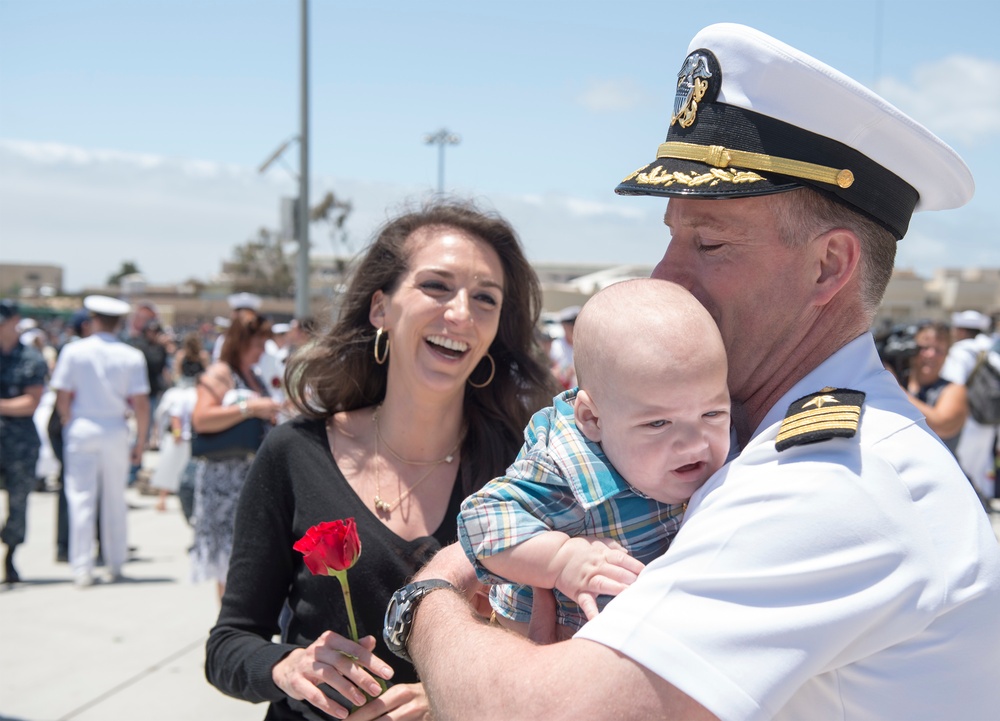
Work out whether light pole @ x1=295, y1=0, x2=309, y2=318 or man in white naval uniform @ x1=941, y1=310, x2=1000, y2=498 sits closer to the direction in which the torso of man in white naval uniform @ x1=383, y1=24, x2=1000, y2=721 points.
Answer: the light pole

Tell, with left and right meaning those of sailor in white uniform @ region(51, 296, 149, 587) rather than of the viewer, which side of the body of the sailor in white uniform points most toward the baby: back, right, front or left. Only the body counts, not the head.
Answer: back

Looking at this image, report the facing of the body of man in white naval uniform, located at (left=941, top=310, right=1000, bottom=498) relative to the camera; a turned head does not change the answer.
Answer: to the viewer's left

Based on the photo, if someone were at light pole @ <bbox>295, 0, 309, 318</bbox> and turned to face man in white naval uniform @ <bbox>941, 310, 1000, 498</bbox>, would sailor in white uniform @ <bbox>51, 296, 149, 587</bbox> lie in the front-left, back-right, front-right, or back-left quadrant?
front-right

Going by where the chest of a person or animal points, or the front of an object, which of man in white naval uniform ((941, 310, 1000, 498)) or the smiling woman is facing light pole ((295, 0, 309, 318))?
the man in white naval uniform

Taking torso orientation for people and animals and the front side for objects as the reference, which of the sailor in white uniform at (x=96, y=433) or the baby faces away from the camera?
the sailor in white uniform

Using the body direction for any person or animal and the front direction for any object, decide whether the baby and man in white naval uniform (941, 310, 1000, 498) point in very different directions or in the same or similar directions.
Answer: very different directions

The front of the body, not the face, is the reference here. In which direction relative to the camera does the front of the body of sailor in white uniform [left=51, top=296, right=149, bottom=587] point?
away from the camera

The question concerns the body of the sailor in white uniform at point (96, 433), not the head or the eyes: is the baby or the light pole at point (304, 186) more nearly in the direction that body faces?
the light pole

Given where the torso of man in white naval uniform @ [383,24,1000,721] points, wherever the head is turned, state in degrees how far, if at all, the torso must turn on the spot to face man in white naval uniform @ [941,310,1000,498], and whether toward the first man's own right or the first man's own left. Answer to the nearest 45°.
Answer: approximately 90° to the first man's own right

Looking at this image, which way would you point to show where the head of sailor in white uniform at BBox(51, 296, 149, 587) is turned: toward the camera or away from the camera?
away from the camera

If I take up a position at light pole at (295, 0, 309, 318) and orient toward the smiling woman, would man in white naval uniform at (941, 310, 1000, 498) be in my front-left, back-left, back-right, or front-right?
front-left

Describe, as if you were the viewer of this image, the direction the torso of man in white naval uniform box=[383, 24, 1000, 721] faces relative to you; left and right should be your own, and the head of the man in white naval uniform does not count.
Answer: facing to the left of the viewer

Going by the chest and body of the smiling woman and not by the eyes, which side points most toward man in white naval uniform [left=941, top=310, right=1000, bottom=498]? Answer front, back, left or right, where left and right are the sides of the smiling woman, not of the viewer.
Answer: left

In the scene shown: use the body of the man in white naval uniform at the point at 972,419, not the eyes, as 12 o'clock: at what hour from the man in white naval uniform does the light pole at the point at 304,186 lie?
The light pole is roughly at 12 o'clock from the man in white naval uniform.

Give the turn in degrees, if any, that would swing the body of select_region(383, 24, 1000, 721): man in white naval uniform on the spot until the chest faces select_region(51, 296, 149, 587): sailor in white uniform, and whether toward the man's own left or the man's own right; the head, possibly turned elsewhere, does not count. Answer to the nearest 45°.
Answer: approximately 45° to the man's own right
